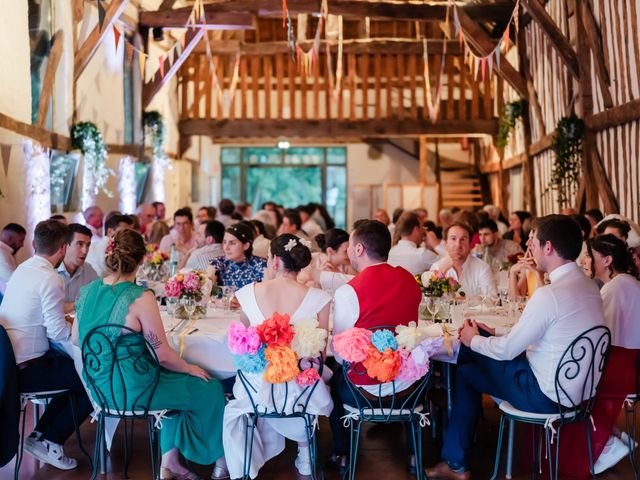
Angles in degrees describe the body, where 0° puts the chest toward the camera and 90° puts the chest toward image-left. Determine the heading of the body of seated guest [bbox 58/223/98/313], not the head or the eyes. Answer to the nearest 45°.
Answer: approximately 315°

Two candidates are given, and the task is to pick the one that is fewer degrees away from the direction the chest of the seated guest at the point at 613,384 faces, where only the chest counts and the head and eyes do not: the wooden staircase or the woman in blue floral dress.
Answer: the woman in blue floral dress

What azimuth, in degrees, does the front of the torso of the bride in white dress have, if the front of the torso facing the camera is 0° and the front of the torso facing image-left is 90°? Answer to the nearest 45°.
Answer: approximately 180°

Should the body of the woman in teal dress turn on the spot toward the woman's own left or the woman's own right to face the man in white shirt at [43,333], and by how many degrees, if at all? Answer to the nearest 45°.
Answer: approximately 90° to the woman's own left

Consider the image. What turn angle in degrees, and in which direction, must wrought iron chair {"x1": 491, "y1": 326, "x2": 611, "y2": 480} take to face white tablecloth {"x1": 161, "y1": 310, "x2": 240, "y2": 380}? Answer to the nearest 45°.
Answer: approximately 45° to its left

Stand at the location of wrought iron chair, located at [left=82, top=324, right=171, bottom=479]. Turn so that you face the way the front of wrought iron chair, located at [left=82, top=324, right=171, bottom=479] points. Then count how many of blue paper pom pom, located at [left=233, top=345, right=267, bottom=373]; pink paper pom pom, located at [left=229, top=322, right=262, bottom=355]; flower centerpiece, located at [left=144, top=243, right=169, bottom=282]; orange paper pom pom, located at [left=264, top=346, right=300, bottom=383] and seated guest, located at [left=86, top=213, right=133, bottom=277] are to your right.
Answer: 3

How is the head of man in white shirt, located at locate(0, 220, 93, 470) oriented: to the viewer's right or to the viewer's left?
to the viewer's right

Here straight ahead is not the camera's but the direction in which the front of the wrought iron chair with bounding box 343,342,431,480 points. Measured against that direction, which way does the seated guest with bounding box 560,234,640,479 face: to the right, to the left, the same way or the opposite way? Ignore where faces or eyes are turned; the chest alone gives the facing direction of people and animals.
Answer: to the left

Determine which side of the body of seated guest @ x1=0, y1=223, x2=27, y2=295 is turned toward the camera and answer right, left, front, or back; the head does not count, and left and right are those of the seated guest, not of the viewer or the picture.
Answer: right

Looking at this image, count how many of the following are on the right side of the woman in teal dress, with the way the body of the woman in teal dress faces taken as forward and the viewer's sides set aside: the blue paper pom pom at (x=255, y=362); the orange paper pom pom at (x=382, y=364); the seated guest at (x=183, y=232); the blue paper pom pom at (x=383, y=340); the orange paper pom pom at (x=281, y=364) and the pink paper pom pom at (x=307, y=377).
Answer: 5
